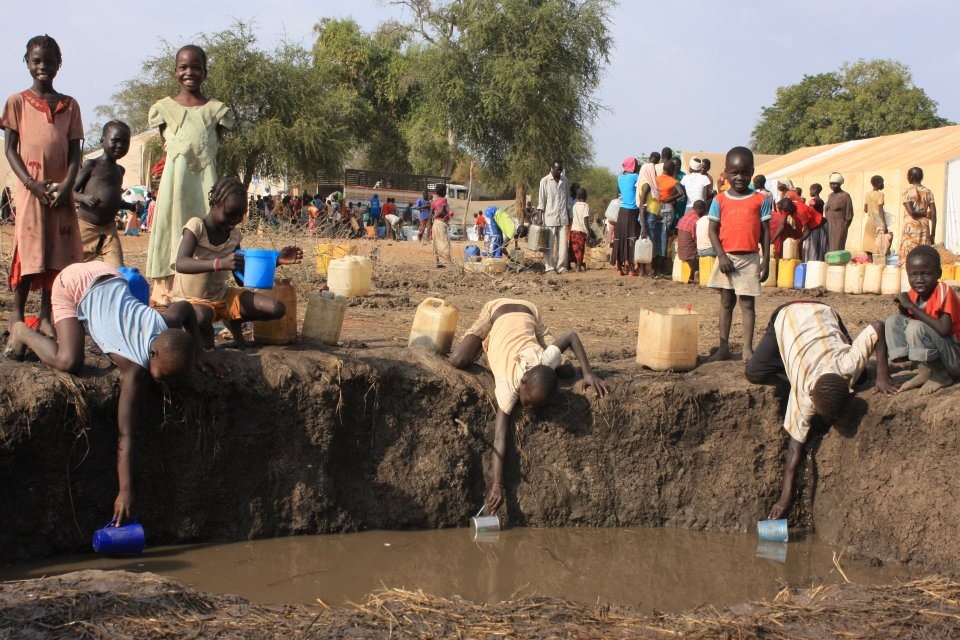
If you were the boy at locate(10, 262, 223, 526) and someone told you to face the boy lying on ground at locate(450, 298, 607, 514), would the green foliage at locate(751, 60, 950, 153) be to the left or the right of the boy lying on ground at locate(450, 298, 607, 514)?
left
